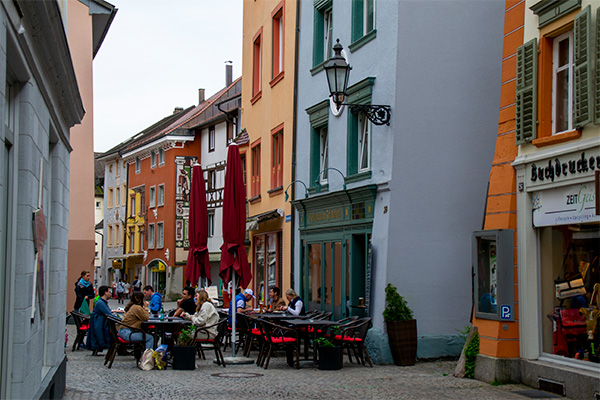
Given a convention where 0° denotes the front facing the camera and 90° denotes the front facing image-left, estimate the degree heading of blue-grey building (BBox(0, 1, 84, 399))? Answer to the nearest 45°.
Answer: approximately 270°

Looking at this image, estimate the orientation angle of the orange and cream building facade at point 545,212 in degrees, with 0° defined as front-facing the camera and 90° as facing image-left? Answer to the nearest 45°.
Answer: approximately 45°

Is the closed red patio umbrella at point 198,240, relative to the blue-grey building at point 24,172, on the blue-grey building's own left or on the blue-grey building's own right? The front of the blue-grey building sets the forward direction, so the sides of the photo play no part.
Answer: on the blue-grey building's own left

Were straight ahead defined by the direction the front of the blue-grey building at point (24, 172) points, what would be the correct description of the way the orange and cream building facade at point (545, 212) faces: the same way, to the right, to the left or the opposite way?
the opposite way

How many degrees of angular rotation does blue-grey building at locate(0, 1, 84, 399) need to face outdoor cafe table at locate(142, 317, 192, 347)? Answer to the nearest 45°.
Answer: approximately 90° to its left

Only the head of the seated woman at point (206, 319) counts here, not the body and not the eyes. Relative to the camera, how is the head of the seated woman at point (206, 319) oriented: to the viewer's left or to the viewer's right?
to the viewer's left
